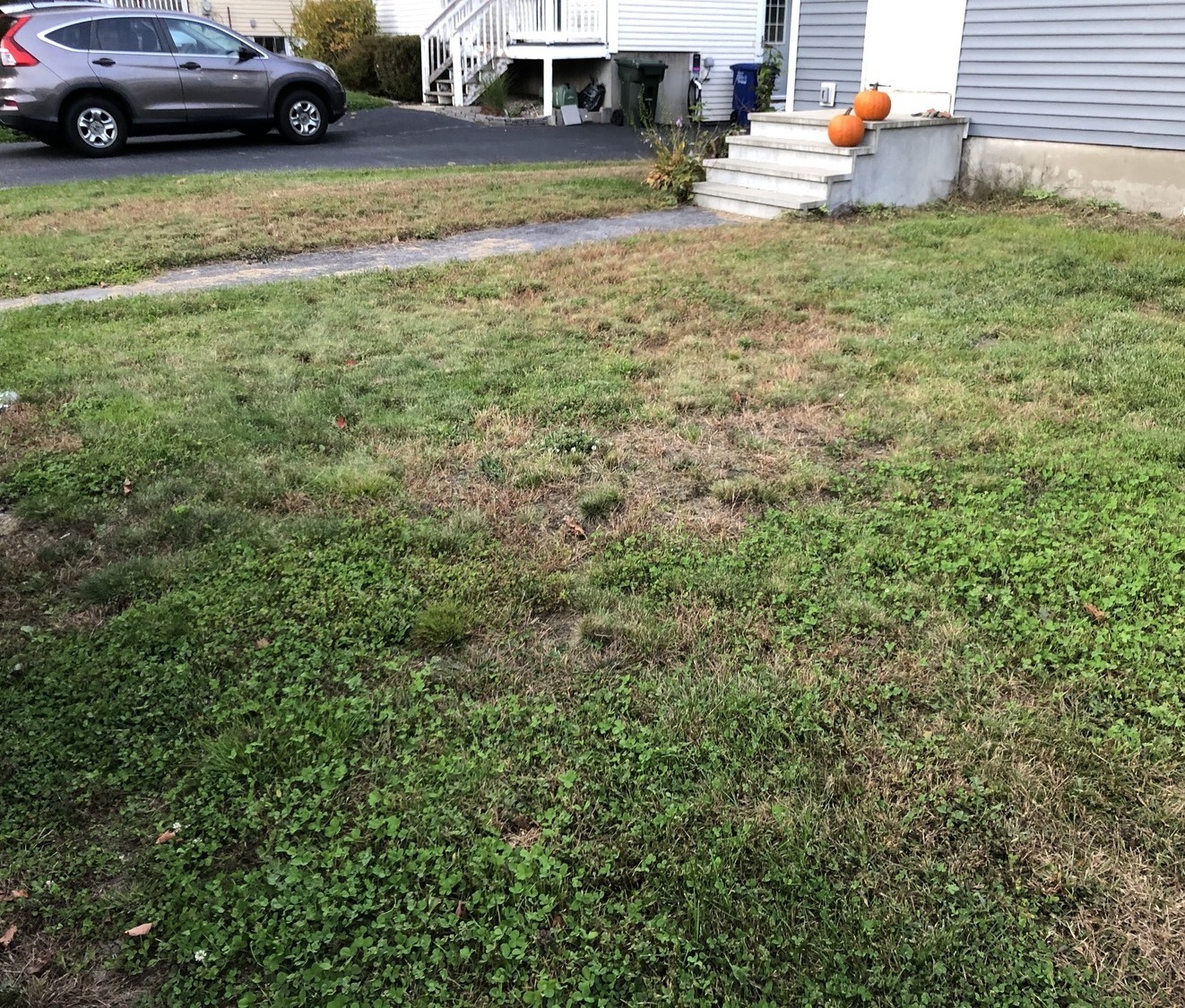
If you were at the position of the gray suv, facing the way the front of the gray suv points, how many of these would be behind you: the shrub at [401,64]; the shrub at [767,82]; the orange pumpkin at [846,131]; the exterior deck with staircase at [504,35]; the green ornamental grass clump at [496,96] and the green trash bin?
0

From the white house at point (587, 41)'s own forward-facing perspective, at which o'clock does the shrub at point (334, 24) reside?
The shrub is roughly at 4 o'clock from the white house.

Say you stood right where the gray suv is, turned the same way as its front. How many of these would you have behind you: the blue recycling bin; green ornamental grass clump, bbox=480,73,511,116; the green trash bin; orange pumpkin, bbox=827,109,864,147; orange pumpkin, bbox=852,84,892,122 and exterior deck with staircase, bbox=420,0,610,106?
0

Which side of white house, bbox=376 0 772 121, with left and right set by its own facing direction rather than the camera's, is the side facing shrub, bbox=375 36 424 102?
right

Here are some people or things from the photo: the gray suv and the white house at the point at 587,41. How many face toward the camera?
1

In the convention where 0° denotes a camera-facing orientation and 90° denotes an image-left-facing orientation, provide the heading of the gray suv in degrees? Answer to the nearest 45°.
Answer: approximately 270°

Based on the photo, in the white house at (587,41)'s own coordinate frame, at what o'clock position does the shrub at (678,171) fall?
The shrub is roughly at 12 o'clock from the white house.

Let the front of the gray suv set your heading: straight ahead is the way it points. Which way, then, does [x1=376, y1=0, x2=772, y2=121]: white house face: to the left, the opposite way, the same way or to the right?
to the right

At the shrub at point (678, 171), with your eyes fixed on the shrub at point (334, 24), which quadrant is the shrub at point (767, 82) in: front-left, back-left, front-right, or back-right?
front-right

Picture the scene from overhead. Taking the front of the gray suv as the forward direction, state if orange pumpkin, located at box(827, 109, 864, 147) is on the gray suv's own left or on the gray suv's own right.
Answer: on the gray suv's own right

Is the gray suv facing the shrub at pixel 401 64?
no

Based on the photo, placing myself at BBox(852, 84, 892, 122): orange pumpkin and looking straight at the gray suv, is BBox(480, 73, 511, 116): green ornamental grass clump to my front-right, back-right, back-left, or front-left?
front-right

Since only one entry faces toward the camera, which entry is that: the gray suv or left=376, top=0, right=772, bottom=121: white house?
the white house

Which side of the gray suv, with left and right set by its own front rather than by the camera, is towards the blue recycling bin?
front

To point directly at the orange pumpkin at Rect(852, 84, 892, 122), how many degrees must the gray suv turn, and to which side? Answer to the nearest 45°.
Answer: approximately 45° to its right

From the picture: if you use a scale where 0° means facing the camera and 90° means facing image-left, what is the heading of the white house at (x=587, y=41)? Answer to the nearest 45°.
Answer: approximately 0°

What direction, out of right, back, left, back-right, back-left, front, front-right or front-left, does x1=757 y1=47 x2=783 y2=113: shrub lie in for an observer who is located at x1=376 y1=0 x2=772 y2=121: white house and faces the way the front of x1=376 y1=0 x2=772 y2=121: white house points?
left

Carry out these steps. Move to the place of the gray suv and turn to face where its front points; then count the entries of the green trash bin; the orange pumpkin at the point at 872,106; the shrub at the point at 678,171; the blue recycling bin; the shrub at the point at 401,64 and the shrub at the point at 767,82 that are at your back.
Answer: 0
